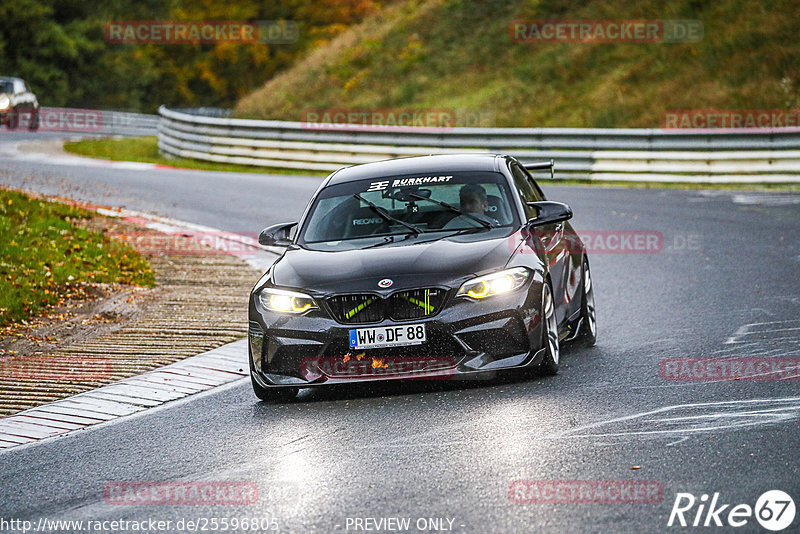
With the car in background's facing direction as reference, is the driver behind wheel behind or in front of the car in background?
in front

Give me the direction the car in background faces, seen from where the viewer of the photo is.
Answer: facing the viewer and to the right of the viewer

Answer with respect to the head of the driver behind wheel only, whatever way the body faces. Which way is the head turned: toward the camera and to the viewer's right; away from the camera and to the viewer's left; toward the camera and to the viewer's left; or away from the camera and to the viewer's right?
toward the camera and to the viewer's left

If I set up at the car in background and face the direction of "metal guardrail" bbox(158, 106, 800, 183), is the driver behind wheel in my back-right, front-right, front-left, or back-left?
front-right

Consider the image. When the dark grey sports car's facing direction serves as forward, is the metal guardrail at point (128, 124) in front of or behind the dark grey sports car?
behind

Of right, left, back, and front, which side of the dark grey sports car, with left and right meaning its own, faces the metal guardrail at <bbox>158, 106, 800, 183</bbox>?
back

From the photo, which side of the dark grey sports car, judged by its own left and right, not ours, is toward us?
front

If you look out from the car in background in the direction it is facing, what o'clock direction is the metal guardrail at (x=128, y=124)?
The metal guardrail is roughly at 9 o'clock from the car in background.

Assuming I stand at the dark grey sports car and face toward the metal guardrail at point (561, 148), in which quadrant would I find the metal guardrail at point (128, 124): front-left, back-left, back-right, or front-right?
front-left

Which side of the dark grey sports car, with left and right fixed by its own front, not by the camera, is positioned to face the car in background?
back

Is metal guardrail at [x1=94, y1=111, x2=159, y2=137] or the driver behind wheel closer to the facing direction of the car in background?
the driver behind wheel

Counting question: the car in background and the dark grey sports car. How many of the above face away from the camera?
0
